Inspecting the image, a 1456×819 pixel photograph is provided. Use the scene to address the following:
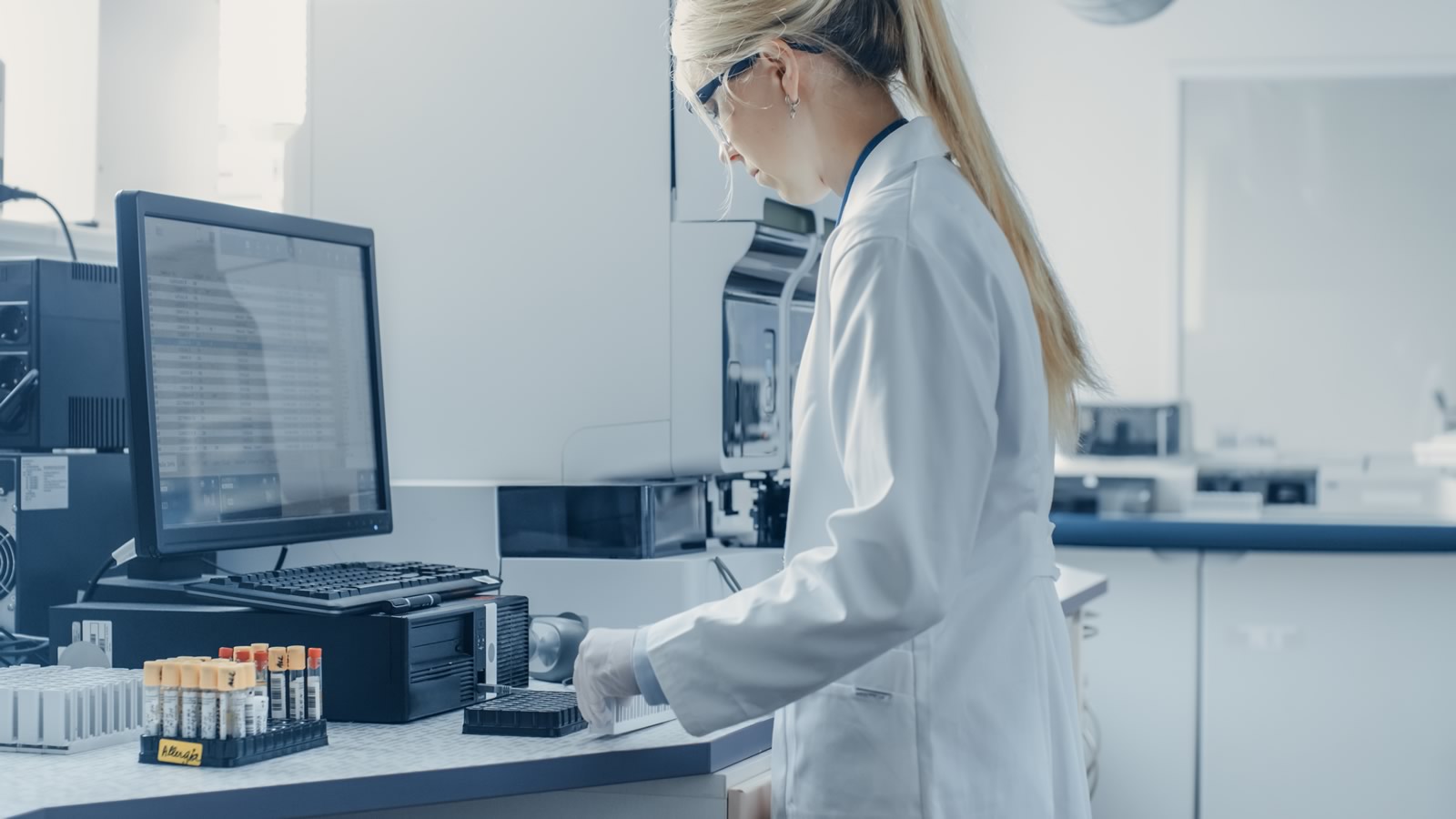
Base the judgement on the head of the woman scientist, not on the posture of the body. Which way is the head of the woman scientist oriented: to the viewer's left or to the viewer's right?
to the viewer's left

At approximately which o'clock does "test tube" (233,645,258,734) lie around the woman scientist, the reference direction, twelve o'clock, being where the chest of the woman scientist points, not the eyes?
The test tube is roughly at 12 o'clock from the woman scientist.

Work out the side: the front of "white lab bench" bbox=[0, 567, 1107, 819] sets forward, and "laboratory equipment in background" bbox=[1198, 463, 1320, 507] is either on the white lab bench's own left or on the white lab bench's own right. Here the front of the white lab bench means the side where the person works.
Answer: on the white lab bench's own left

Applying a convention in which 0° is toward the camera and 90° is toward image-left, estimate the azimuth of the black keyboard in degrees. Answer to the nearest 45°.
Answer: approximately 315°

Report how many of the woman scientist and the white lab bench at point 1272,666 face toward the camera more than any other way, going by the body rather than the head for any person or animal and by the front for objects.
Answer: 1

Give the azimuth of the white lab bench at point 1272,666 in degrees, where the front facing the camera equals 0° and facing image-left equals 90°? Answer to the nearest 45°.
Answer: approximately 0°

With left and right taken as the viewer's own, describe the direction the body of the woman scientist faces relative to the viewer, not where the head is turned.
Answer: facing to the left of the viewer

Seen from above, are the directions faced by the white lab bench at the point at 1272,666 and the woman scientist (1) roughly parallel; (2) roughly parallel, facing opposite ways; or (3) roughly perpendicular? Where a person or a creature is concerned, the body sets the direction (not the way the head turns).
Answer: roughly perpendicular

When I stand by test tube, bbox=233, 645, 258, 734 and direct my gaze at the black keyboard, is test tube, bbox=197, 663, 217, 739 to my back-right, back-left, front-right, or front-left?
back-left
